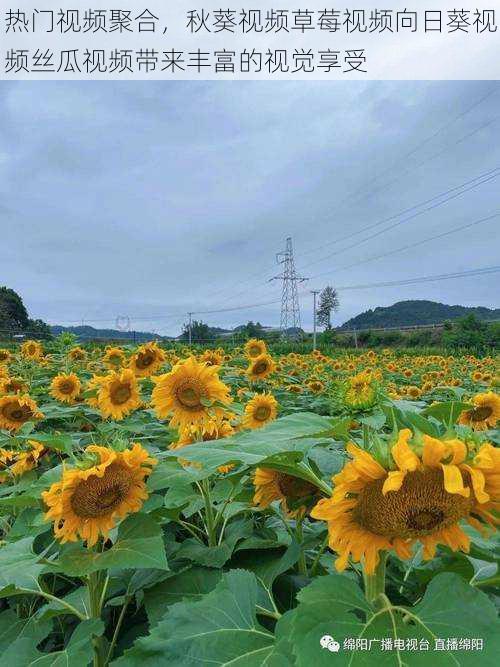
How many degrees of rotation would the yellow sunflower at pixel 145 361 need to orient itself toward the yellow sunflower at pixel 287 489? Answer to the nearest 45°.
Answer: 0° — it already faces it

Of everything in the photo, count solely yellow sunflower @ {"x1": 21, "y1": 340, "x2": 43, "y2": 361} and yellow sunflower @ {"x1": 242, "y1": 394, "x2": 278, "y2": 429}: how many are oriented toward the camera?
2

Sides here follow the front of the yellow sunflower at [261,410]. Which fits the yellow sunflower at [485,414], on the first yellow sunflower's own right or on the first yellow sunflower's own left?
on the first yellow sunflower's own left

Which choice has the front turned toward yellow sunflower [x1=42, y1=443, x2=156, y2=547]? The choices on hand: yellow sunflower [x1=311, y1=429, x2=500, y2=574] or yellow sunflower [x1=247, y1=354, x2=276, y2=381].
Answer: yellow sunflower [x1=247, y1=354, x2=276, y2=381]

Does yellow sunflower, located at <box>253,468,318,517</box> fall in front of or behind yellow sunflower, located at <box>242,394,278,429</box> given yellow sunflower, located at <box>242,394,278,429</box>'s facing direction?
in front

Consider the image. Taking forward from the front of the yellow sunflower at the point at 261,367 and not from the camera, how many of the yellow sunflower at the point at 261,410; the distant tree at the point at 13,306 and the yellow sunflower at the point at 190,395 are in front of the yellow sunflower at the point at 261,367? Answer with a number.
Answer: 2

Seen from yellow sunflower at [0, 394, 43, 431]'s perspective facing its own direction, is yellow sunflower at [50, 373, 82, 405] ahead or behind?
behind

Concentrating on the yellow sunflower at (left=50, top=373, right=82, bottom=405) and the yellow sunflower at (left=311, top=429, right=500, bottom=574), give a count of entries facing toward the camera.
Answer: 2

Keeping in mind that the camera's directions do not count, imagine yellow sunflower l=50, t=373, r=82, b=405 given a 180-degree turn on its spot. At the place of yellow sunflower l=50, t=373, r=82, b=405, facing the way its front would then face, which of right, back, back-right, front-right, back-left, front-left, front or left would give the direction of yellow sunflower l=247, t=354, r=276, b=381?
right
